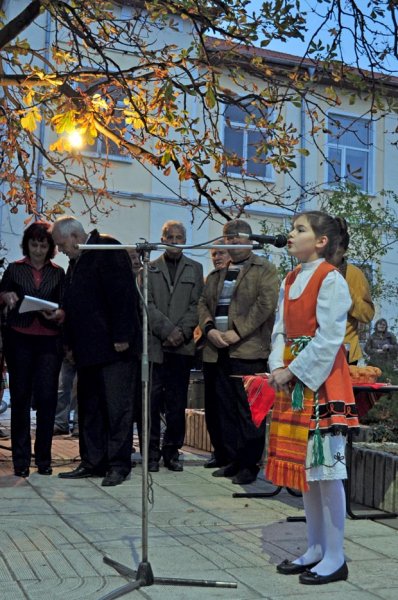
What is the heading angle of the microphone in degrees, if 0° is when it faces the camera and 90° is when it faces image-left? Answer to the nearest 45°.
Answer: approximately 270°

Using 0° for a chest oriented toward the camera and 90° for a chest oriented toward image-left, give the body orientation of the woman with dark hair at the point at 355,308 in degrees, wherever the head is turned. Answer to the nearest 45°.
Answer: approximately 90°

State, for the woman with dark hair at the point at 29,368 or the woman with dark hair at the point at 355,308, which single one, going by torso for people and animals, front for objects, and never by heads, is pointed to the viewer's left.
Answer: the woman with dark hair at the point at 355,308

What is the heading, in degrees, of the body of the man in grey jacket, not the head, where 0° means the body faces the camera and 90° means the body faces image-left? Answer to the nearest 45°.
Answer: approximately 0°

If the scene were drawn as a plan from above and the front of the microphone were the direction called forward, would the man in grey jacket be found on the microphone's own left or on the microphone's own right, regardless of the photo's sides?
on the microphone's own left

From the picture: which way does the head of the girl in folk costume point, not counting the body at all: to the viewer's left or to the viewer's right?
to the viewer's left

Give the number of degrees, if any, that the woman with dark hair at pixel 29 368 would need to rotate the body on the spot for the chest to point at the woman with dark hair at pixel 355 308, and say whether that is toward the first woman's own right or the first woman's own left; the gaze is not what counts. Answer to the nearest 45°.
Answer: approximately 90° to the first woman's own left

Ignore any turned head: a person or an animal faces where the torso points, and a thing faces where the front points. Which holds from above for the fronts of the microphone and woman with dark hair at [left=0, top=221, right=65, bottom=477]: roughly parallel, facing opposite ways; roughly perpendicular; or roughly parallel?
roughly perpendicular

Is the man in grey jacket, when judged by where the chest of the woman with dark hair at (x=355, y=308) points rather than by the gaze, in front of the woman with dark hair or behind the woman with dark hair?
in front

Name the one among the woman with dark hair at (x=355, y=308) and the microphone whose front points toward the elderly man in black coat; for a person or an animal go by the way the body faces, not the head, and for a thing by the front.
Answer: the woman with dark hair

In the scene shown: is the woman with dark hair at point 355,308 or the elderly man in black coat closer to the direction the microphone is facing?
the woman with dark hair

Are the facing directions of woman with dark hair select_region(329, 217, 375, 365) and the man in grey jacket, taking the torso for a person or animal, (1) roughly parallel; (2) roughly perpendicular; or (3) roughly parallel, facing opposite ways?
roughly perpendicular

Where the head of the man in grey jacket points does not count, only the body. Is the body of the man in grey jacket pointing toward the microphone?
yes

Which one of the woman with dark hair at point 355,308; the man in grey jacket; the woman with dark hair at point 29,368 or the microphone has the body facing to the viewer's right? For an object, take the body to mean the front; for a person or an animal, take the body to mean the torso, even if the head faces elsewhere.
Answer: the microphone
